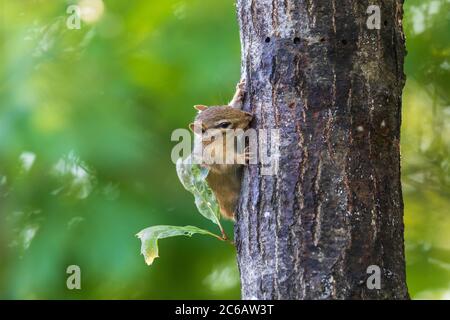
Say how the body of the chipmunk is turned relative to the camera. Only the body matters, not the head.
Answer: to the viewer's right
